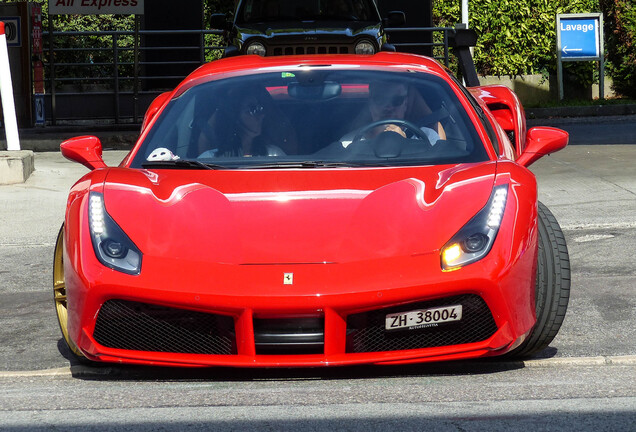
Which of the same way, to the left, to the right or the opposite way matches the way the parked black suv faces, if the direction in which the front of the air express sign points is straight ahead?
the same way

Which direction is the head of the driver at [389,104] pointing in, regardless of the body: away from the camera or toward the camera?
toward the camera

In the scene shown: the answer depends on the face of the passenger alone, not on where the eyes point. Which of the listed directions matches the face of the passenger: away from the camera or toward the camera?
toward the camera

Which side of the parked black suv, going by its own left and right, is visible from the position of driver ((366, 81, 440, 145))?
front

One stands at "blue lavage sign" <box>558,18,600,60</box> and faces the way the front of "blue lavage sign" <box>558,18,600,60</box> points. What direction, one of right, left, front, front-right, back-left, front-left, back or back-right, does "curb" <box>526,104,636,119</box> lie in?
front

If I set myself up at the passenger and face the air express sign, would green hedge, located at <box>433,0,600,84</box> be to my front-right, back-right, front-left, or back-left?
front-right

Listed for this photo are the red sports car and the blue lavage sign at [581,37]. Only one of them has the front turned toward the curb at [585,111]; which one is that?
the blue lavage sign

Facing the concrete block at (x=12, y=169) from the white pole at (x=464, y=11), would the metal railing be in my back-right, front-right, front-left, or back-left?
front-right

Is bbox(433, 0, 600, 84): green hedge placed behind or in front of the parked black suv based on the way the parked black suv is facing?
behind

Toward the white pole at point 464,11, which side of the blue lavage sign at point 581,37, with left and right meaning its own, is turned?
right

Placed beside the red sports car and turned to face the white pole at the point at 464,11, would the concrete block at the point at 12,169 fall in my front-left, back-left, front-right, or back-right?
front-left

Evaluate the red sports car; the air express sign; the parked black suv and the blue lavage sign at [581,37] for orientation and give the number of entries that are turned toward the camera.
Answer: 4

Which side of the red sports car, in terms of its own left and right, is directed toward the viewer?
front

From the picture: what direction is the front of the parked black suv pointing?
toward the camera
